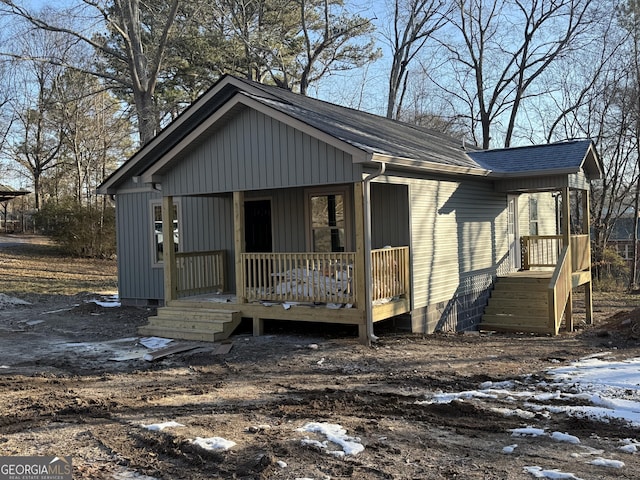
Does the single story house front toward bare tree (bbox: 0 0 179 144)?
no

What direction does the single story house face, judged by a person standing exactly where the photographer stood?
facing the viewer and to the left of the viewer
